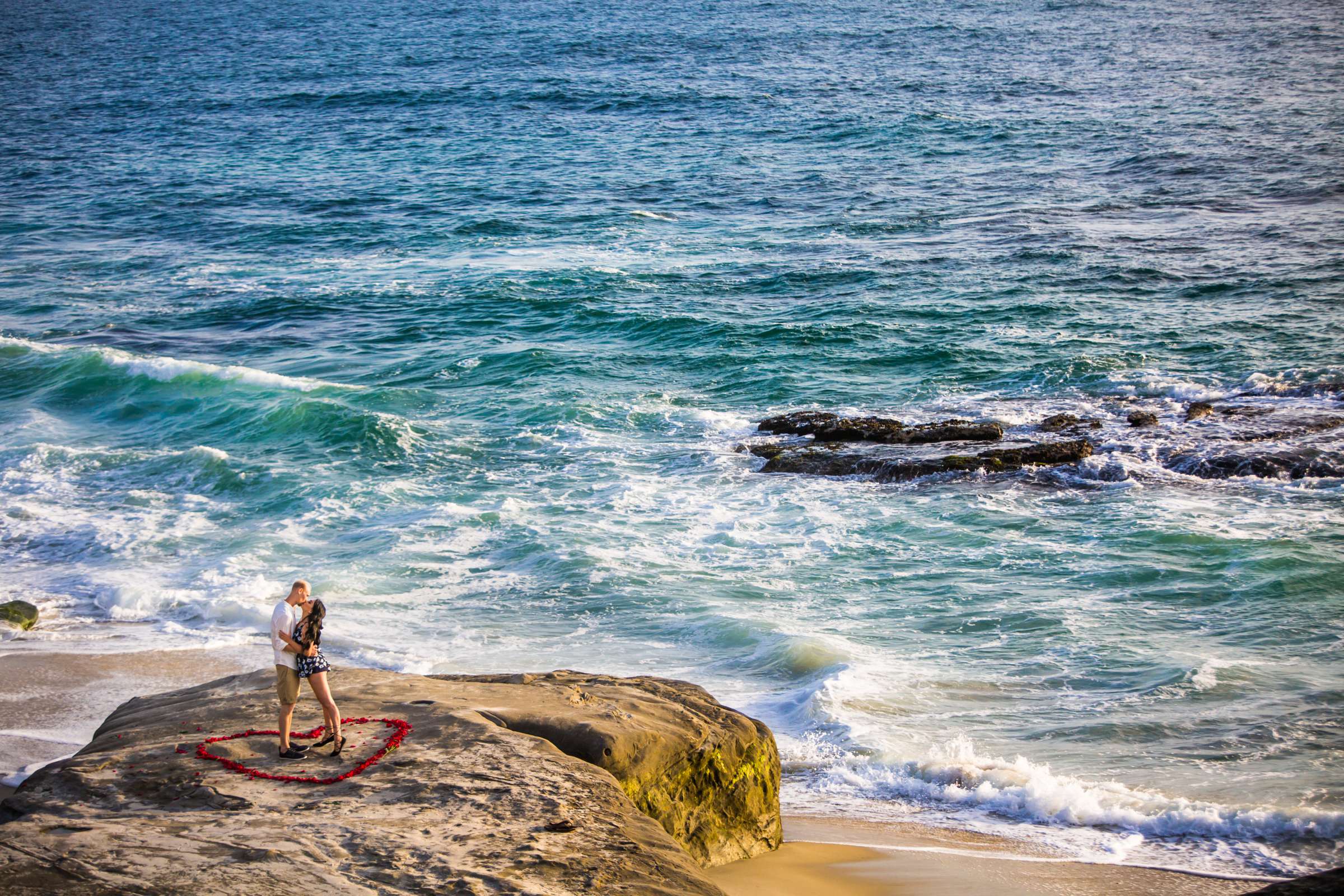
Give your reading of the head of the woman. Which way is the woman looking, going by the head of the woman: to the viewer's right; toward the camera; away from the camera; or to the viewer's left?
to the viewer's left

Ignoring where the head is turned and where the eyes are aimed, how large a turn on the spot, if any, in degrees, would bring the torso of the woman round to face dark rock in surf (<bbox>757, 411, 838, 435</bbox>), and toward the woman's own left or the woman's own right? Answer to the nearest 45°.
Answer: approximately 135° to the woman's own right

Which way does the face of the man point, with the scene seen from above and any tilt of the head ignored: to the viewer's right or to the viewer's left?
to the viewer's right

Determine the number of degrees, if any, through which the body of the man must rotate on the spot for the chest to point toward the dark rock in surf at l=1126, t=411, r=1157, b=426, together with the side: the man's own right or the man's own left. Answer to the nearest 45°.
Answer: approximately 45° to the man's own left

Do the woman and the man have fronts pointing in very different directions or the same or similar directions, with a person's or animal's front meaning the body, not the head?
very different directions

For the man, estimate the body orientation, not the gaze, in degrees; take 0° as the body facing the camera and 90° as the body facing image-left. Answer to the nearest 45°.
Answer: approximately 270°

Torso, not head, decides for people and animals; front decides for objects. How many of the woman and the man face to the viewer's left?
1

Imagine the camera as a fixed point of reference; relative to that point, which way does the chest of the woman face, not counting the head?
to the viewer's left
